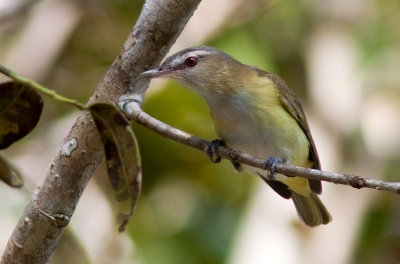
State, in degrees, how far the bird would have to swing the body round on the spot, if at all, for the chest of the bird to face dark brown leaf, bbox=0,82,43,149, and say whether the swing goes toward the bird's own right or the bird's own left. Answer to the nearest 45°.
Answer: approximately 45° to the bird's own right

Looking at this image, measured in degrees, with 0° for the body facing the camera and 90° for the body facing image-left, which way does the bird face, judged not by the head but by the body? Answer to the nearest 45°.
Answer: approximately 45°
